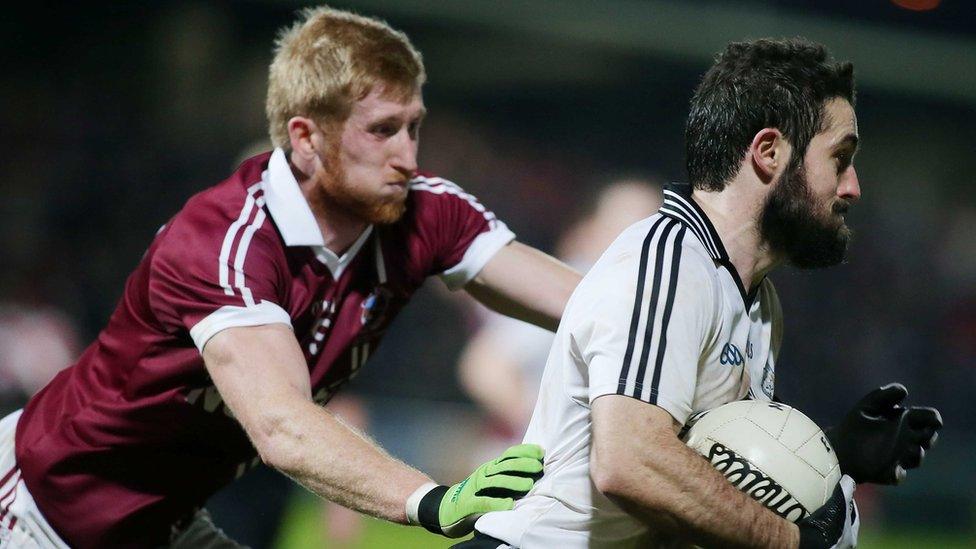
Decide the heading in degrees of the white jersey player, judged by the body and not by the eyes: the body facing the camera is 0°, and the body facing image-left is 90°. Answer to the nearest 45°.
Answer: approximately 270°

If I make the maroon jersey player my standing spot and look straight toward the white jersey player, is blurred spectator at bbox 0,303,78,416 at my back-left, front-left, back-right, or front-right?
back-left

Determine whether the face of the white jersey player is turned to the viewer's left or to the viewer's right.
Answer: to the viewer's right

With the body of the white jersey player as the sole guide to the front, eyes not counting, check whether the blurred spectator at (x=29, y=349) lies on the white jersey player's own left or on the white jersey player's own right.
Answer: on the white jersey player's own left

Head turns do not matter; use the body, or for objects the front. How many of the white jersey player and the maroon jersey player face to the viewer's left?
0

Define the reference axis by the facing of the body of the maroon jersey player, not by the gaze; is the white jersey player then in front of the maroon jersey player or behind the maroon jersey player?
in front

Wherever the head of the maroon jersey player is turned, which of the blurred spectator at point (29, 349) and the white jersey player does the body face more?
the white jersey player

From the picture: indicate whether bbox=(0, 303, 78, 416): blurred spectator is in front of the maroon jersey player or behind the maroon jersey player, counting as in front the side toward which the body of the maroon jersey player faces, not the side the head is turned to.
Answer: behind

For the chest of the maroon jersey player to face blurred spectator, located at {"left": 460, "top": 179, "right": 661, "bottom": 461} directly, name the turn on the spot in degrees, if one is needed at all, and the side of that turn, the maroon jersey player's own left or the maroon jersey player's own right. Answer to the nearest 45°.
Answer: approximately 90° to the maroon jersey player's own left
